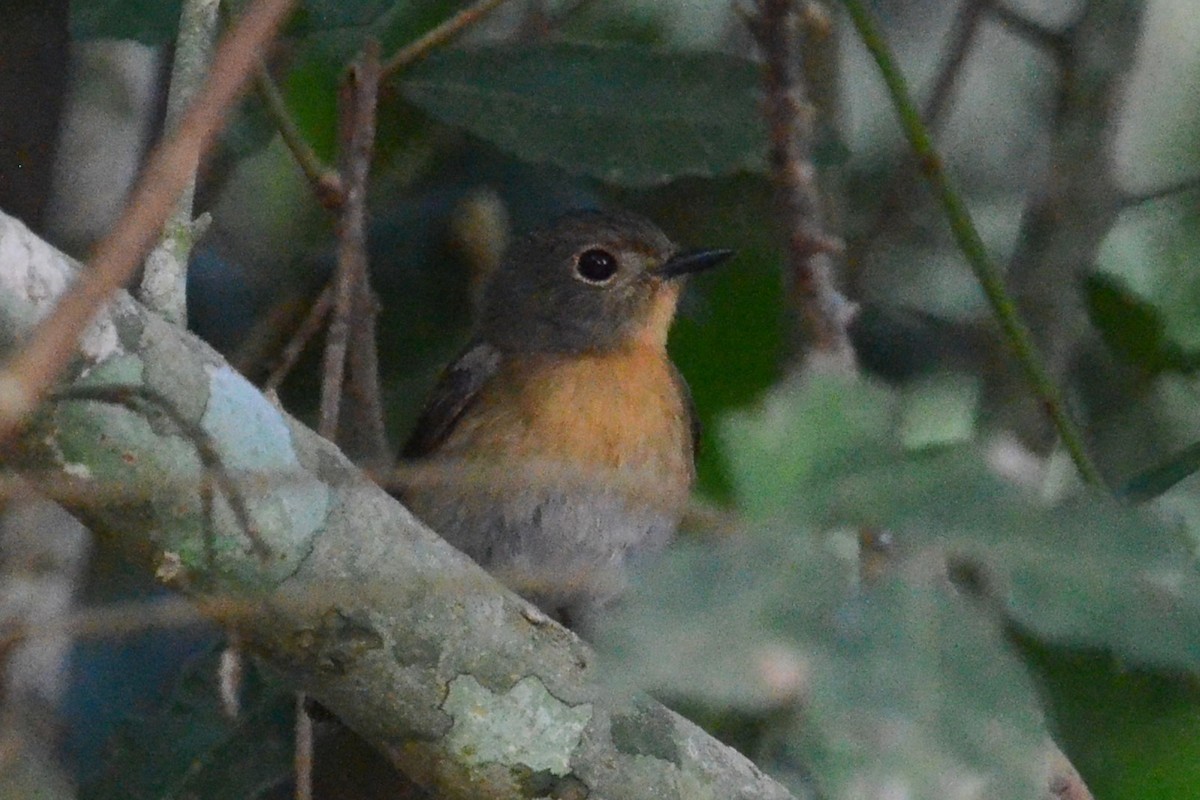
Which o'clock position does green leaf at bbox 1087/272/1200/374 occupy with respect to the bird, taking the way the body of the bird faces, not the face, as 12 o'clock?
The green leaf is roughly at 10 o'clock from the bird.

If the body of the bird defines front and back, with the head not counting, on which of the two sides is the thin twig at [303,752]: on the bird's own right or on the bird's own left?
on the bird's own right

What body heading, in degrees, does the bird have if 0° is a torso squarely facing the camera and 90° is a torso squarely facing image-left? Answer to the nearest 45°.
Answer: approximately 315°

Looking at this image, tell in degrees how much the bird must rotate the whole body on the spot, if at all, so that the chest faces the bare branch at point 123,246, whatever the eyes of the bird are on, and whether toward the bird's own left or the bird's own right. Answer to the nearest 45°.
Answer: approximately 45° to the bird's own right

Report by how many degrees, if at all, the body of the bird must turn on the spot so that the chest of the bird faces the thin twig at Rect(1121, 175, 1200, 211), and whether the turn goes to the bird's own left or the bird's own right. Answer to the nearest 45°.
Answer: approximately 45° to the bird's own left

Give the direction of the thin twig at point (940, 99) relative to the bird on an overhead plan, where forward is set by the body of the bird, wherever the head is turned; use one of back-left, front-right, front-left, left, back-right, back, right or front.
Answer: left

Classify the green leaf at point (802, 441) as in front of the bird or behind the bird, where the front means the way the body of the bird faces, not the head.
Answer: in front
